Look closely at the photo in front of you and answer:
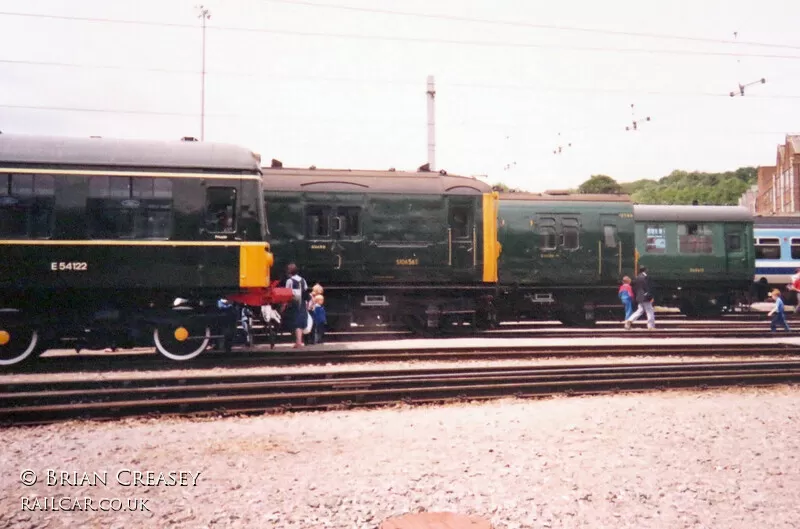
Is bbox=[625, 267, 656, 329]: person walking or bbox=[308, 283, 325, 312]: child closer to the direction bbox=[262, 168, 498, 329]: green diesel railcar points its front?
the person walking

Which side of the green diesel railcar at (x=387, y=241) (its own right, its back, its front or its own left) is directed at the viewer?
right

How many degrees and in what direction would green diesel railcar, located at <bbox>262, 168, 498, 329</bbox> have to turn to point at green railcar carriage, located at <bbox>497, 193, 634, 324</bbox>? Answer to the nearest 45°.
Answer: approximately 45° to its left

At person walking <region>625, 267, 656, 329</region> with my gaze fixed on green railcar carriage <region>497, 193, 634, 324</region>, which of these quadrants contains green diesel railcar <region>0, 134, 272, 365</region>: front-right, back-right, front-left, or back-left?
front-left

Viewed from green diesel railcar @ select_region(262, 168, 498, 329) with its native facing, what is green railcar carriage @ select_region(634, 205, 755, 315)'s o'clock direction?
The green railcar carriage is roughly at 11 o'clock from the green diesel railcar.

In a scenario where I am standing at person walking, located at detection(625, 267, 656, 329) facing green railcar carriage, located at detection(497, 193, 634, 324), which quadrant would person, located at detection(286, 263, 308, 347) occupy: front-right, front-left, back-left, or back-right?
front-left

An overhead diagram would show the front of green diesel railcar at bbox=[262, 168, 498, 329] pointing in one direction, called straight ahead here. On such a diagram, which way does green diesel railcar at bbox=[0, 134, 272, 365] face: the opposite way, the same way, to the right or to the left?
the same way

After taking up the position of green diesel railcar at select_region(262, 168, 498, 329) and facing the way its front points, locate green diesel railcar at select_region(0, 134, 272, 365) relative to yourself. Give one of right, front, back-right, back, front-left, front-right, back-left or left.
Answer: back-right

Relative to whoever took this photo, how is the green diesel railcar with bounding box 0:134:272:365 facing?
facing to the right of the viewer

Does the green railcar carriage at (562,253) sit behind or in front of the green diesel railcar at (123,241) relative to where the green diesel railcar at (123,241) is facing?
in front

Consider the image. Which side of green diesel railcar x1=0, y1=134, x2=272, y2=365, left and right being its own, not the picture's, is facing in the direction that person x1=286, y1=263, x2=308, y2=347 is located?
front

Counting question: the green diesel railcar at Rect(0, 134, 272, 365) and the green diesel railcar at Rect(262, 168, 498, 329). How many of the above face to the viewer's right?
2
